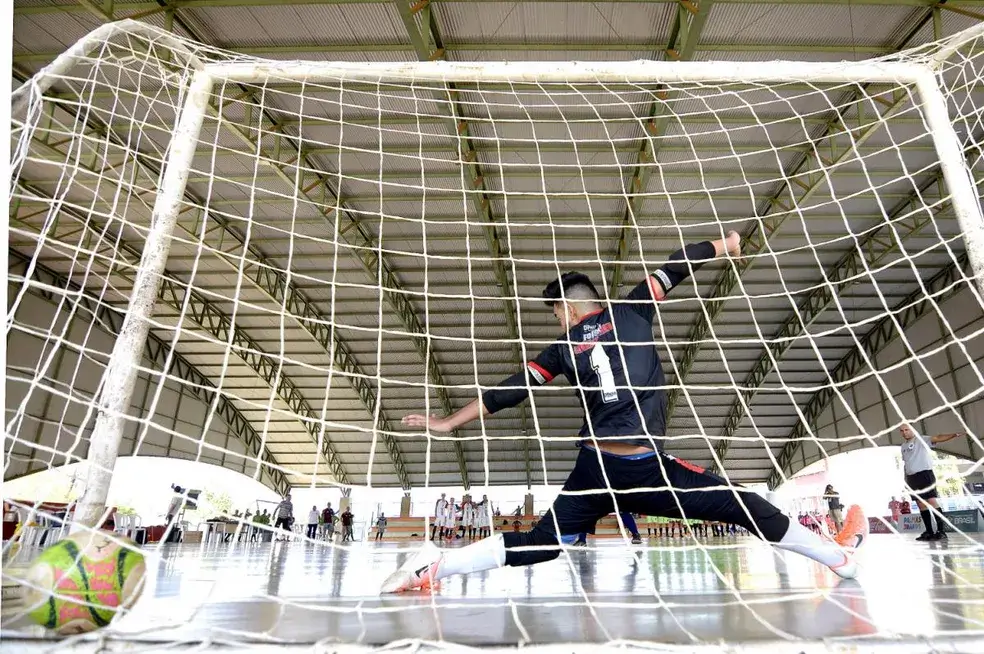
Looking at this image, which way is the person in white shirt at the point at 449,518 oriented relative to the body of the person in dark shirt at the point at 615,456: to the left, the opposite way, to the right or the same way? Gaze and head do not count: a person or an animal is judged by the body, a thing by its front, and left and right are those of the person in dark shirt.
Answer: the opposite way

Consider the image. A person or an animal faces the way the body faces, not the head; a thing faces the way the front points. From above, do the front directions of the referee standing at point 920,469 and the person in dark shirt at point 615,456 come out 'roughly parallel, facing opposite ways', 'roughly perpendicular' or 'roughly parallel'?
roughly perpendicular

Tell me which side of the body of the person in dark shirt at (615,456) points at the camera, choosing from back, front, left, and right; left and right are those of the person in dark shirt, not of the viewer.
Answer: back

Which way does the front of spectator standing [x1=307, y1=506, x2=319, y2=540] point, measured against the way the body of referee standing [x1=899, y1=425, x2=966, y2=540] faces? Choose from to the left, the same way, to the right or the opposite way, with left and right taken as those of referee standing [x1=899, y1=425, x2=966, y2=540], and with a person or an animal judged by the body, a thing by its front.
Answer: to the left

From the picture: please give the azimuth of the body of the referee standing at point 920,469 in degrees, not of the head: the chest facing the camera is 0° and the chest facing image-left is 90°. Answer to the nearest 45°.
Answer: approximately 45°

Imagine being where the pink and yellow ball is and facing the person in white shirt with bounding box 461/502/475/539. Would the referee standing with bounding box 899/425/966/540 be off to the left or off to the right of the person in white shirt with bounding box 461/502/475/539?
right

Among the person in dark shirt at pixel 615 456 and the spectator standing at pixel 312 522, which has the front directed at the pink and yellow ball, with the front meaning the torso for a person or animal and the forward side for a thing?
the spectator standing

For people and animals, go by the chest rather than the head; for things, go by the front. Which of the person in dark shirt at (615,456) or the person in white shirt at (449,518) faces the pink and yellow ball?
the person in white shirt

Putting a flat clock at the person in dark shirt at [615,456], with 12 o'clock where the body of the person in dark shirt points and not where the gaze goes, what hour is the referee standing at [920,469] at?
The referee standing is roughly at 1 o'clock from the person in dark shirt.

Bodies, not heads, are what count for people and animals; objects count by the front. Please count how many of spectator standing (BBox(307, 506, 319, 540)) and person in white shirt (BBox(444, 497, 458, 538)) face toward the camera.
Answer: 2
